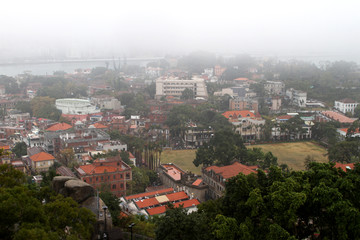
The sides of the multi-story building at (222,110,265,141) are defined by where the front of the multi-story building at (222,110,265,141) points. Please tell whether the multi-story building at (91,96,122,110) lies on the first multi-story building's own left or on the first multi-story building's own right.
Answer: on the first multi-story building's own right

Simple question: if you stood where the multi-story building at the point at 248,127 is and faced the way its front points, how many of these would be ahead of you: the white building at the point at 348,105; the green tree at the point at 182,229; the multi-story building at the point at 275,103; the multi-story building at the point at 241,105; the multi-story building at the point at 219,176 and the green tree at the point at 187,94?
2

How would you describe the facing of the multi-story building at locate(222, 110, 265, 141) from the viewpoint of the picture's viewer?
facing the viewer

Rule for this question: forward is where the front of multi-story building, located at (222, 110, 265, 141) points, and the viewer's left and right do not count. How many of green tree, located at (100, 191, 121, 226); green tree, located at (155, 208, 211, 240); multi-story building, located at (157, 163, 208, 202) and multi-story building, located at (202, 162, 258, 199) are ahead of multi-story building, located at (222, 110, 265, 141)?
4

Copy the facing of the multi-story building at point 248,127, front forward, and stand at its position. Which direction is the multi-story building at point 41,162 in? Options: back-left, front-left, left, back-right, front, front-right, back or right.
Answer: front-right

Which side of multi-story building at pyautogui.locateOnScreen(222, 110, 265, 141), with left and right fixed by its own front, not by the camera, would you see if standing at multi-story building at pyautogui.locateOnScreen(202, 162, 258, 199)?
front

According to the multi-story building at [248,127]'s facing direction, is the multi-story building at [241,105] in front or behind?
behind

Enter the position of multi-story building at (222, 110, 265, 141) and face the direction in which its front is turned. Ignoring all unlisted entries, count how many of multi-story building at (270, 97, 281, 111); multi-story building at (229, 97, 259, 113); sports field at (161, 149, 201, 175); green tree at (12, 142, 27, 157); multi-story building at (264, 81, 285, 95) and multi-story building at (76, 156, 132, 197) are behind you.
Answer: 3

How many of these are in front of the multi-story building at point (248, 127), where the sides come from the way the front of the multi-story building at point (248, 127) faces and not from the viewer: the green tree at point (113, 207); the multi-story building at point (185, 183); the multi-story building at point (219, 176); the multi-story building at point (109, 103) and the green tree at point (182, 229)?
4

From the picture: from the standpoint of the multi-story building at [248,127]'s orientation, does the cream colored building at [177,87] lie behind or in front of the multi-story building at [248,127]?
behind

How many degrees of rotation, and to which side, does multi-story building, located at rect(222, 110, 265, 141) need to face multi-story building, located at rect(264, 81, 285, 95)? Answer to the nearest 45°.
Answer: approximately 180°

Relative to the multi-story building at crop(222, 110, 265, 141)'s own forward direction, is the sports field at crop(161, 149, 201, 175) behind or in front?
in front

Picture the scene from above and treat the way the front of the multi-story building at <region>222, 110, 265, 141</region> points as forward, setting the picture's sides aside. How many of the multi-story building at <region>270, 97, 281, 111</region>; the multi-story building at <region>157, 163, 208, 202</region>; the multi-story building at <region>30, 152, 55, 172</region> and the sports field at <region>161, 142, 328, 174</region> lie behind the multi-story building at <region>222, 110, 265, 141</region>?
1

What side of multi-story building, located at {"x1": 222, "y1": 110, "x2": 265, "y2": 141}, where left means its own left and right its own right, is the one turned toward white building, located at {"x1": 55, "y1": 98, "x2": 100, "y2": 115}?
right
